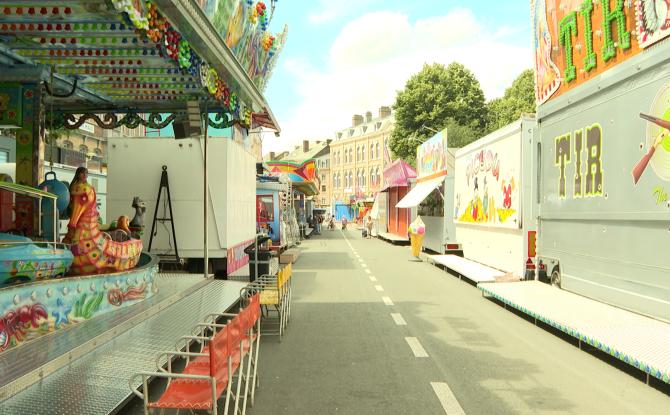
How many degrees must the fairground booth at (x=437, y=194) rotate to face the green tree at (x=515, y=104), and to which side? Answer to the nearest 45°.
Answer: approximately 135° to its right

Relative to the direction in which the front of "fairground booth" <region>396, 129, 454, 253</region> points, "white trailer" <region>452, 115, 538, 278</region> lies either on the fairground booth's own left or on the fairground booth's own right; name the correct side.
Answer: on the fairground booth's own left

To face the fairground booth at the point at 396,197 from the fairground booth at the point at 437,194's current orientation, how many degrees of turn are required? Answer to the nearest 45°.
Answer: approximately 135° to its right

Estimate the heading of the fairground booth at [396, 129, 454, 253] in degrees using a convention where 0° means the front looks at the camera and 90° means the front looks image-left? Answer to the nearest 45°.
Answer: approximately 45°

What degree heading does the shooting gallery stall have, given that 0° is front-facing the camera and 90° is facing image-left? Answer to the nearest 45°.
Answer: approximately 45°

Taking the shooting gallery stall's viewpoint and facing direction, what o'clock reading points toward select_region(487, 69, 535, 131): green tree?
The green tree is roughly at 4 o'clock from the shooting gallery stall.

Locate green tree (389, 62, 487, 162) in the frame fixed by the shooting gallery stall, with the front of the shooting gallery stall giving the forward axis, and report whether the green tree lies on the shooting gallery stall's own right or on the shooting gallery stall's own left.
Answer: on the shooting gallery stall's own right

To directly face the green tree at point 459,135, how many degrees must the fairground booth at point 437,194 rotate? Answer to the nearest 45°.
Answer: approximately 135° to its right

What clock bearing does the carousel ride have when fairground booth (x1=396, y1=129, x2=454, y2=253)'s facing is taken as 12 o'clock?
The carousel ride is roughly at 11 o'clock from the fairground booth.

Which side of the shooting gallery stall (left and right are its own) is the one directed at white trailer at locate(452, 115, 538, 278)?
right
